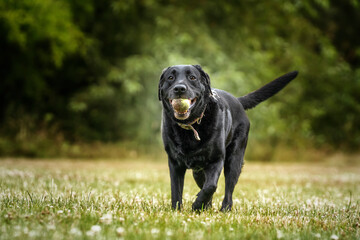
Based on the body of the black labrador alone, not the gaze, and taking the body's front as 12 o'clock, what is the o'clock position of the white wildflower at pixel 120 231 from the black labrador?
The white wildflower is roughly at 11 o'clock from the black labrador.

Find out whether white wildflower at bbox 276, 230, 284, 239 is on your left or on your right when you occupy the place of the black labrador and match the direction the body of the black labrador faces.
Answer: on your left

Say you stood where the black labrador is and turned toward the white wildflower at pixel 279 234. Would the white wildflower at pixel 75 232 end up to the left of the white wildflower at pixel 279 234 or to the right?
right

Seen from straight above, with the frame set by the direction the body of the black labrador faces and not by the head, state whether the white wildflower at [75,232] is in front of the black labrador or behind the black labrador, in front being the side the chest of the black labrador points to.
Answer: in front

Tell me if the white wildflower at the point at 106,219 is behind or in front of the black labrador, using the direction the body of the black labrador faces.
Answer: in front

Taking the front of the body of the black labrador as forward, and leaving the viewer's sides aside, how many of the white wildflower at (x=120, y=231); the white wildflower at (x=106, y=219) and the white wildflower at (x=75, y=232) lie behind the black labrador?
0

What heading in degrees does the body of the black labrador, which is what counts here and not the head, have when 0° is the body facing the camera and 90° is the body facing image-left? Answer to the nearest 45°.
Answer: approximately 45°

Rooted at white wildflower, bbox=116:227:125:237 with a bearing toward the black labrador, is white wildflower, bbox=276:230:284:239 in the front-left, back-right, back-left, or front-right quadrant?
front-right
